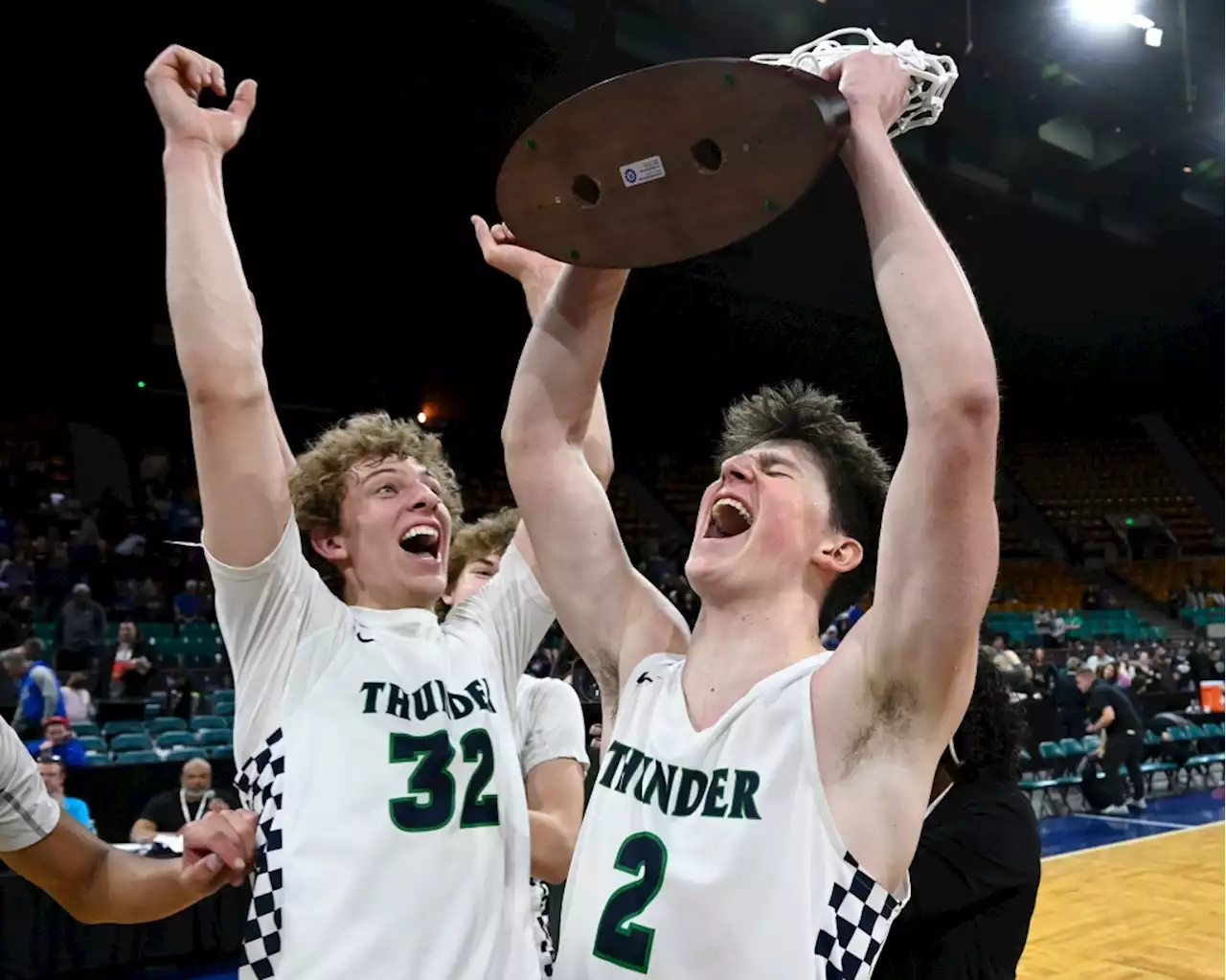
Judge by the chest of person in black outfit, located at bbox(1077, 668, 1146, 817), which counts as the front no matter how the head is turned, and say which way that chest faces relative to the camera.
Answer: to the viewer's left

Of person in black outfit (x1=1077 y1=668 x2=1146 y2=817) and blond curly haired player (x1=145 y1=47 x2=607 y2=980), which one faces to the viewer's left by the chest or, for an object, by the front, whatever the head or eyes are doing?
the person in black outfit

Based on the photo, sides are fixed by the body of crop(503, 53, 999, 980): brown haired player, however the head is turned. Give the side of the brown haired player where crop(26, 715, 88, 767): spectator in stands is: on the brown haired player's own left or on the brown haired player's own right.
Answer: on the brown haired player's own right

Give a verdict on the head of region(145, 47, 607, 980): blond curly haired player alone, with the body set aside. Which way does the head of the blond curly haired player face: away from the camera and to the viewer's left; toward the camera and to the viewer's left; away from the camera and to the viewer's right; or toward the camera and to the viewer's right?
toward the camera and to the viewer's right

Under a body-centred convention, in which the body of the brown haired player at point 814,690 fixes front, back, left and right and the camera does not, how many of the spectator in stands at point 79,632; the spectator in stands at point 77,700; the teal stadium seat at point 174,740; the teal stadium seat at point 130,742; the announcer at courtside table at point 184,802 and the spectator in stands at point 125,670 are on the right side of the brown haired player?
6

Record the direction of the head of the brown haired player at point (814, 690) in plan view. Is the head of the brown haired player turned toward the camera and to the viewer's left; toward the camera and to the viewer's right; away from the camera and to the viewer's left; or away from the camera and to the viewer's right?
toward the camera and to the viewer's left

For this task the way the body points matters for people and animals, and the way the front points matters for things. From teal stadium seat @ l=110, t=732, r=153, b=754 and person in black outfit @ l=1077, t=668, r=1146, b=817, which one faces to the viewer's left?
the person in black outfit

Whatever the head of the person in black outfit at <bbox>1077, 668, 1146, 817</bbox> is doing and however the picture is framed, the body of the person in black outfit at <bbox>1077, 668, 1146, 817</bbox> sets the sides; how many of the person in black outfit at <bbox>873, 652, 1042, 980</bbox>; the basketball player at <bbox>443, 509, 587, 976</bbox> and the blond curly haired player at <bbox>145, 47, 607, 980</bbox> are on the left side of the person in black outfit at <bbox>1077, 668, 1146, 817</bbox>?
3

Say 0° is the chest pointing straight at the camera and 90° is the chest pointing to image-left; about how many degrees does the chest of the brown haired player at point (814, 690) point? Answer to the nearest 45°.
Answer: approximately 45°
